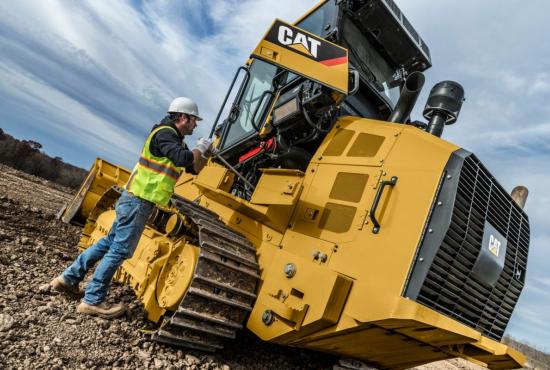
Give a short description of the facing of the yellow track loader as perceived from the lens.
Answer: facing away from the viewer and to the left of the viewer

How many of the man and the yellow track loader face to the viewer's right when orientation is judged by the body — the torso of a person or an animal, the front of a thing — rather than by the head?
1

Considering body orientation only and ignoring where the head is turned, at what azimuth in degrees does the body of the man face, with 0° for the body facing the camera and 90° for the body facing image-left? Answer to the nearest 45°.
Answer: approximately 270°

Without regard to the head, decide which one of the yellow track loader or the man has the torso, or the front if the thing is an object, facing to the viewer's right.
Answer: the man

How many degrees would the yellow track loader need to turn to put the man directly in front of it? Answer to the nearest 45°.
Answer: approximately 45° to its left

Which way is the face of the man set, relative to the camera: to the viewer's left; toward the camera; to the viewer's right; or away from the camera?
to the viewer's right
